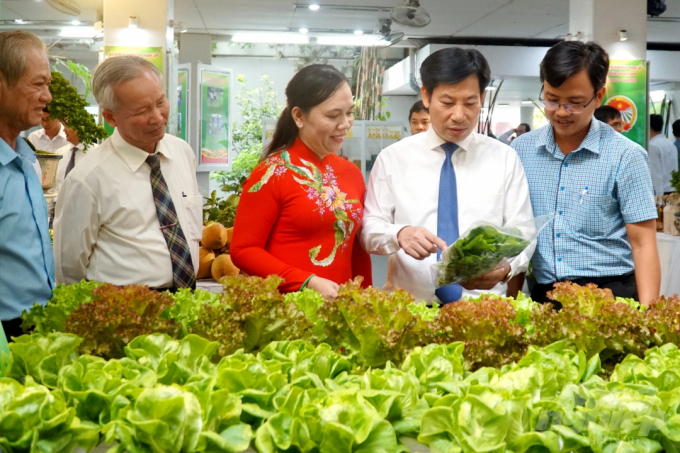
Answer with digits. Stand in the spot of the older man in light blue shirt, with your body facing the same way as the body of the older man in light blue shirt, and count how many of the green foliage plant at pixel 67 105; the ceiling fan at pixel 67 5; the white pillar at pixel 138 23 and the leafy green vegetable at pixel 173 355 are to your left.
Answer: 3

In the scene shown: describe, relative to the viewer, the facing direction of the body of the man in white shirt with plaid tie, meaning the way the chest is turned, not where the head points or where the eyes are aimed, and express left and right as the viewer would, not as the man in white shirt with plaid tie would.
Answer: facing the viewer and to the right of the viewer

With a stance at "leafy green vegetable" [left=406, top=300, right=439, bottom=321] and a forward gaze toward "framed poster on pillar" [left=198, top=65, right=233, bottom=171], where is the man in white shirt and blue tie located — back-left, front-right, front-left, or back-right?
front-right

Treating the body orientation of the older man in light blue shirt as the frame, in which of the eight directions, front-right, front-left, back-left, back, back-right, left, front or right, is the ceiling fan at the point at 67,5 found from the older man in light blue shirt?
left

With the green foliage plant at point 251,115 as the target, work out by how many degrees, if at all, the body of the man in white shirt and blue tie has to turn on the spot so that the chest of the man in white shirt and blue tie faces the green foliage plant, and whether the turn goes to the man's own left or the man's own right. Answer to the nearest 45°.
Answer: approximately 180°

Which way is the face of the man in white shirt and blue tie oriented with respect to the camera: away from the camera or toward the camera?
toward the camera

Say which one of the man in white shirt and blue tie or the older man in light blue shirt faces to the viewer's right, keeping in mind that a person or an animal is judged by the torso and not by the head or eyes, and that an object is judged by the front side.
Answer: the older man in light blue shirt

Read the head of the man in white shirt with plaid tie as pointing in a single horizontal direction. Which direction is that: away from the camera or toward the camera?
toward the camera

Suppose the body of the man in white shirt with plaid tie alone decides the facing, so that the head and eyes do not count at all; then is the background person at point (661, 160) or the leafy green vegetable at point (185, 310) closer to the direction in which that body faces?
the leafy green vegetable

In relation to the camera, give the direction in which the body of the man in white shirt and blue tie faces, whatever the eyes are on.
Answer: toward the camera
